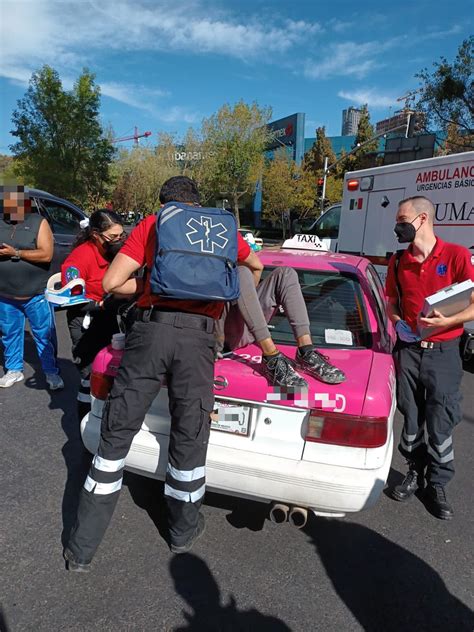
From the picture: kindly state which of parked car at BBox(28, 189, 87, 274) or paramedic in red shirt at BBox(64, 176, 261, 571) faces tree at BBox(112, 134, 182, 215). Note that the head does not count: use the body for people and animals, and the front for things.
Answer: the paramedic in red shirt

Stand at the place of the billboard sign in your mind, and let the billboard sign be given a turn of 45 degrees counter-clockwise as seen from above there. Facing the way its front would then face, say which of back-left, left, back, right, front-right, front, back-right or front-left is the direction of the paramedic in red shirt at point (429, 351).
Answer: front

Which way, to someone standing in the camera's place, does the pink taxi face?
facing away from the viewer and to the right of the viewer

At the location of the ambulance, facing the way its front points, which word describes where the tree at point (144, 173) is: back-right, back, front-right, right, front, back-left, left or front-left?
front

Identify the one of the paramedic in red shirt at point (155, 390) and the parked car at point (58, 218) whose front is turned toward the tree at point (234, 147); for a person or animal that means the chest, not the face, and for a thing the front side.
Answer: the paramedic in red shirt

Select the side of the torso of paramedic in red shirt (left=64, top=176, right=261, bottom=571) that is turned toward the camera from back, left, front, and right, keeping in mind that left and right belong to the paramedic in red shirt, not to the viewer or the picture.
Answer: back

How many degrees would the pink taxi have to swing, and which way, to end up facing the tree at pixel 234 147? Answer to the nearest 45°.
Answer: approximately 45° to its left

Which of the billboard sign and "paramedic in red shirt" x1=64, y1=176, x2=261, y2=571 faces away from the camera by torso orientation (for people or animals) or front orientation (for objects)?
the paramedic in red shirt

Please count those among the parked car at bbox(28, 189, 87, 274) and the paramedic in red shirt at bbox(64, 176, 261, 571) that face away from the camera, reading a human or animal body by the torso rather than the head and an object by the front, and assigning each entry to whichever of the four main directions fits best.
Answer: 1

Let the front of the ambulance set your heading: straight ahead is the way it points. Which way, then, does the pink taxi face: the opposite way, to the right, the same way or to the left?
to the right

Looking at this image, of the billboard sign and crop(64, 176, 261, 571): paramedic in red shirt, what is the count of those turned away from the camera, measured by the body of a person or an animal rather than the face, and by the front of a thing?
1

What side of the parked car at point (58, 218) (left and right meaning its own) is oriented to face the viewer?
right

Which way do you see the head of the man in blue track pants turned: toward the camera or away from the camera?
toward the camera

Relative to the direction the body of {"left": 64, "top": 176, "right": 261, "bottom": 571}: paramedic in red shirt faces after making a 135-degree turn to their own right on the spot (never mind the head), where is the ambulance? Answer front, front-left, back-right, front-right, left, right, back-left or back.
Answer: left
